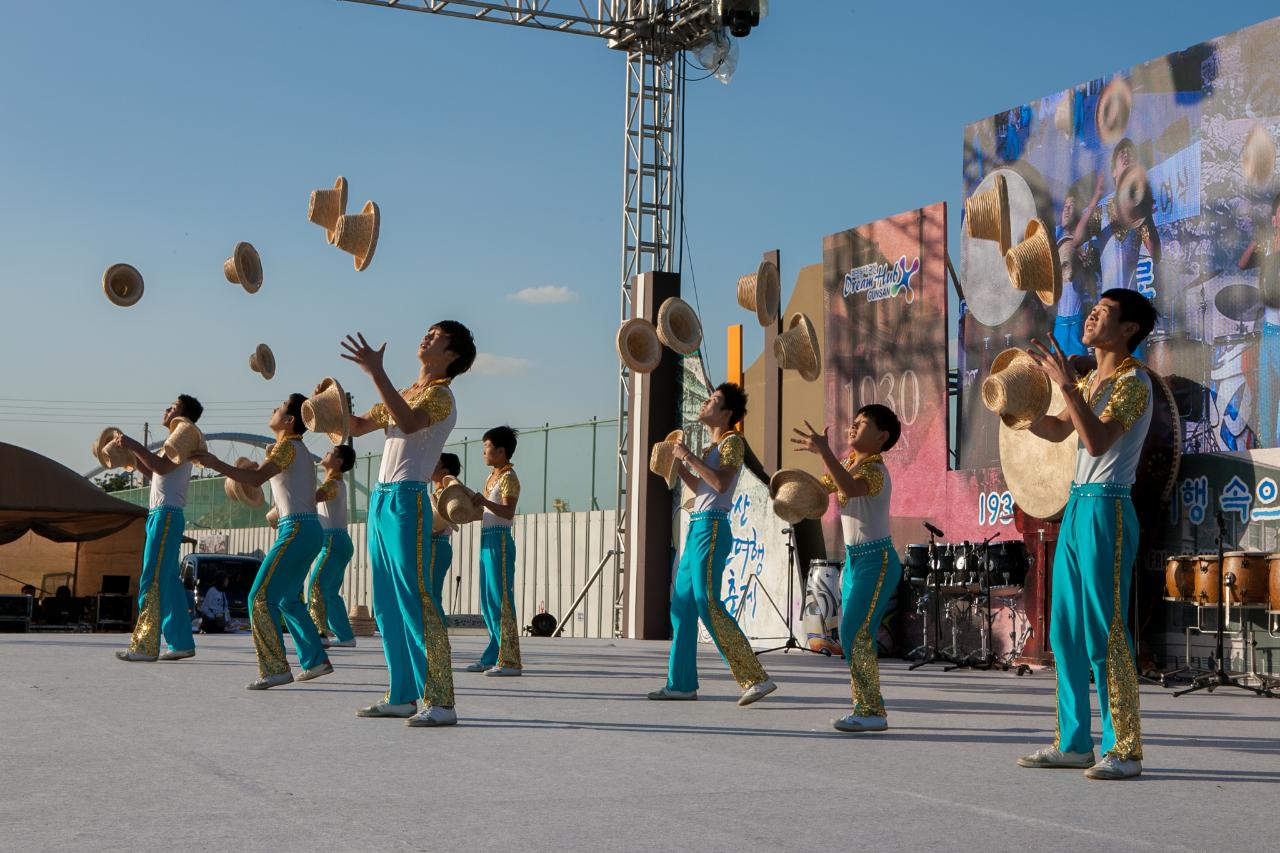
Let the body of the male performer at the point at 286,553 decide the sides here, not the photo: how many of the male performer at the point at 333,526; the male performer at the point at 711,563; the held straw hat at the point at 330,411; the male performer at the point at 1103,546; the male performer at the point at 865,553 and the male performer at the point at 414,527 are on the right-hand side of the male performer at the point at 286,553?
1

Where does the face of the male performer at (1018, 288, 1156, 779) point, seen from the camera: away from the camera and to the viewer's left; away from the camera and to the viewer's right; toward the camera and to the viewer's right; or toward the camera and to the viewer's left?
toward the camera and to the viewer's left

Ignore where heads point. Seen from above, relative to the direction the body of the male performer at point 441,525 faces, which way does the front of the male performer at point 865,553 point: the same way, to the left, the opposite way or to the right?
the same way

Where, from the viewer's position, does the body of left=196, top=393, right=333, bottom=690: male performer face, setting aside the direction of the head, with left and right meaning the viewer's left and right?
facing to the left of the viewer

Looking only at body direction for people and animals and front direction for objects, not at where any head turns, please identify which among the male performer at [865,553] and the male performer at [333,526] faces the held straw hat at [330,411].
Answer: the male performer at [865,553]

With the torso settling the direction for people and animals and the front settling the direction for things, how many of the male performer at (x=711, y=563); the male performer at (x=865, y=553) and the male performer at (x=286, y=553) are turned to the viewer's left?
3

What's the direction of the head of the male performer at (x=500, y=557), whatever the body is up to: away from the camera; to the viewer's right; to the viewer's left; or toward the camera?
to the viewer's left

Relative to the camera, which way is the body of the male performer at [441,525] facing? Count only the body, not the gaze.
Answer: to the viewer's left

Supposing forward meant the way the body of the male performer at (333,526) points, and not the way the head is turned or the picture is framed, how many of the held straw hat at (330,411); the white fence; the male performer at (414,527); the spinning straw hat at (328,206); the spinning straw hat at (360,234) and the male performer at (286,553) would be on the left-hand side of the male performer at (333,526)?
5

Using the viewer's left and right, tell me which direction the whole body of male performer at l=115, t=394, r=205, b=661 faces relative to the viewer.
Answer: facing to the left of the viewer

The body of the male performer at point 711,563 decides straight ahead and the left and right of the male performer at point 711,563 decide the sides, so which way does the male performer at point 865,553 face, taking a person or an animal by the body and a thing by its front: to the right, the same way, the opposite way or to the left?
the same way

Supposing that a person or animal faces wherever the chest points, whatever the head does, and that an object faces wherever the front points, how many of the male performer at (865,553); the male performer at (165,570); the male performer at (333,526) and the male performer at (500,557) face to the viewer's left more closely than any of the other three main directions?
4

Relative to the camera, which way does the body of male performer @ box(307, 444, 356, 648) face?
to the viewer's left

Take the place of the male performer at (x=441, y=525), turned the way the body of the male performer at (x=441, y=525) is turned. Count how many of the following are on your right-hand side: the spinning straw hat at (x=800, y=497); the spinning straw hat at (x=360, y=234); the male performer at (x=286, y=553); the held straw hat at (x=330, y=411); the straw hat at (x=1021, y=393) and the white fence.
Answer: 1

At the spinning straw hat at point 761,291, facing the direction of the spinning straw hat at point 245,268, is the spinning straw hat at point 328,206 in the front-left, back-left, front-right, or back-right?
front-left

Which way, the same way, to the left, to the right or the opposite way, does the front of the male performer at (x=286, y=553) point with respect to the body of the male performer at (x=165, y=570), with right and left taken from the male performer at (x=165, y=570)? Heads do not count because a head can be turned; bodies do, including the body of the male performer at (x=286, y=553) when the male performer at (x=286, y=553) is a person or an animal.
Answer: the same way

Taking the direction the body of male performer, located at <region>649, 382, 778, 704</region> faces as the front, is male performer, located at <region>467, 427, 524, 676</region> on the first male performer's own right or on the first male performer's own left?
on the first male performer's own right

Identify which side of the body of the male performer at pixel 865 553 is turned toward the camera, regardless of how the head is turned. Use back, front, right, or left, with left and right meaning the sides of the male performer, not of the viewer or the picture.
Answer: left

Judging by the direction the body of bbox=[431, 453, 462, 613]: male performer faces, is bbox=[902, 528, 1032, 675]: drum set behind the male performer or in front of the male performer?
behind
